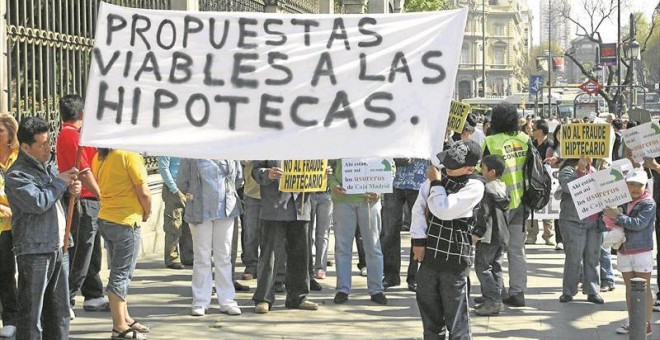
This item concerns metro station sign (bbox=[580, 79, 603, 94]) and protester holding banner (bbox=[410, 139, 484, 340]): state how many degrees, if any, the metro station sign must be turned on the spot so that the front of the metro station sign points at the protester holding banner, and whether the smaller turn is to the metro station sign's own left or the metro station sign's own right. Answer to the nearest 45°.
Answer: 0° — it already faces them

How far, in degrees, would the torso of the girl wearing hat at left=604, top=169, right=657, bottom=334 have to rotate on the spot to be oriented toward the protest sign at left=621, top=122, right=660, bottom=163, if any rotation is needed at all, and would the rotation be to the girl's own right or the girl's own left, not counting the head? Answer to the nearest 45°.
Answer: approximately 135° to the girl's own right

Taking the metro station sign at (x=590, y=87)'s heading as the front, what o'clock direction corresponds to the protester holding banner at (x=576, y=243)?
The protester holding banner is roughly at 12 o'clock from the metro station sign.

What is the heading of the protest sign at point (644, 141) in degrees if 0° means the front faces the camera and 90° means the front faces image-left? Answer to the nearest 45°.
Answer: approximately 0°

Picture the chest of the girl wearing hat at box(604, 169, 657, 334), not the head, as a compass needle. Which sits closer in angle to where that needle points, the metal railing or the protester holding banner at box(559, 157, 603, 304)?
the metal railing
